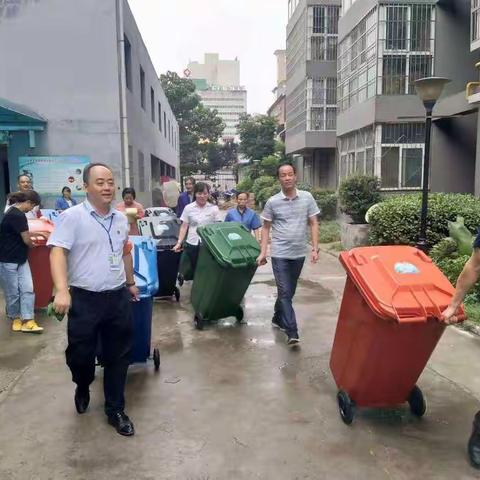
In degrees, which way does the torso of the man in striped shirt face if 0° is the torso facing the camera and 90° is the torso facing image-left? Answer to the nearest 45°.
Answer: approximately 0°

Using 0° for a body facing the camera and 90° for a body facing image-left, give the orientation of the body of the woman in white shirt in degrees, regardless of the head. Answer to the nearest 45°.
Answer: approximately 0°

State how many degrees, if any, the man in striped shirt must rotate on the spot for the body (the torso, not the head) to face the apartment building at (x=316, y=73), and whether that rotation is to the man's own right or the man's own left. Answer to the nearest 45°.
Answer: approximately 180°

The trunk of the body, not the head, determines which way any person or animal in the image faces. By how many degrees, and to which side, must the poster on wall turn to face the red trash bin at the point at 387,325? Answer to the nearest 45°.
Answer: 0° — it already faces it

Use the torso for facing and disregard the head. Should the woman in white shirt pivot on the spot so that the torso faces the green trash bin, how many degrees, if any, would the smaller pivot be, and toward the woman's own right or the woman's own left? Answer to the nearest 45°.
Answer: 0° — they already face it

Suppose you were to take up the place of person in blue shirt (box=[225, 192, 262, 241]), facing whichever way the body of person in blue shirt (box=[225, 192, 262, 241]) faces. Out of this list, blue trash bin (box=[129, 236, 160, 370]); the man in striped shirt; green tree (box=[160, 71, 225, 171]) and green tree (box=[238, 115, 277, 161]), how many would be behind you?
2
